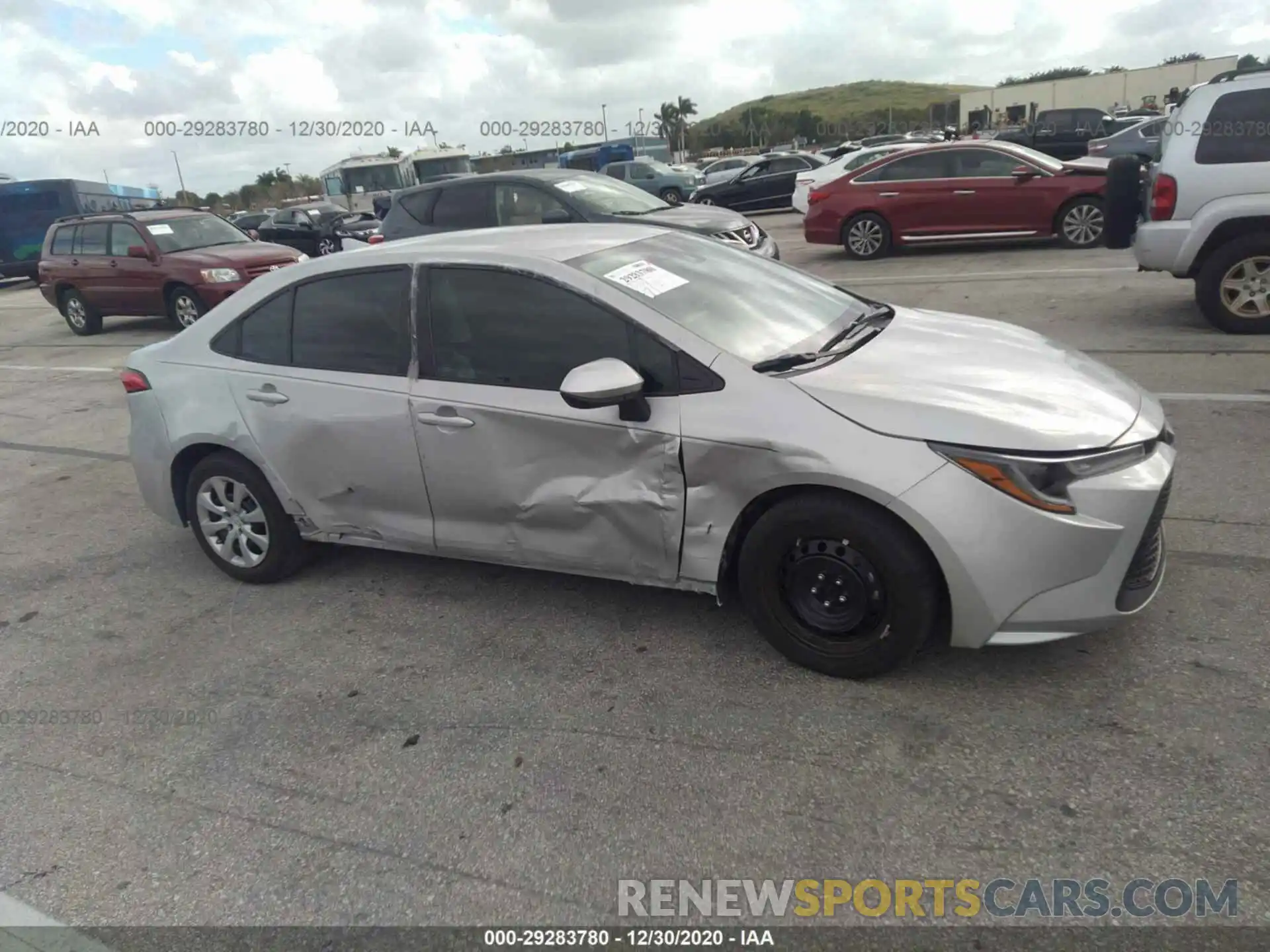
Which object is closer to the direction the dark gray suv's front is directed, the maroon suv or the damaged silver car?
the damaged silver car

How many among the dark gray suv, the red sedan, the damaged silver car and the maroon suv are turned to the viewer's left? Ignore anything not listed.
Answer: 0

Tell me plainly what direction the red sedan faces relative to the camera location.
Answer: facing to the right of the viewer

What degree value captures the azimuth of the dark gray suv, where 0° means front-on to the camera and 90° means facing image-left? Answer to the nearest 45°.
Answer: approximately 315°

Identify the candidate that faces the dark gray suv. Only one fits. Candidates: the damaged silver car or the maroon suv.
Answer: the maroon suv

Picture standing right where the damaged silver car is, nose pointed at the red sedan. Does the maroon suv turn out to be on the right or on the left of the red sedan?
left

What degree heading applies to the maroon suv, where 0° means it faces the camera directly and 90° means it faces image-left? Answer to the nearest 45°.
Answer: approximately 315°

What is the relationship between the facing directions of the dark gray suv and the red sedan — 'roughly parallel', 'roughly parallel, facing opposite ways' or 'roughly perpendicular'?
roughly parallel

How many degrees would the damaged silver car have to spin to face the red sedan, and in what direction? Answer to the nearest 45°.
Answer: approximately 90° to its left

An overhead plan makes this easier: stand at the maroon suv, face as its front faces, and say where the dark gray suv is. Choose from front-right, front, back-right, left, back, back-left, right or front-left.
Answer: front

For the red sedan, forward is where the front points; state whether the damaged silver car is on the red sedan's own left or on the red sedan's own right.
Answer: on the red sedan's own right

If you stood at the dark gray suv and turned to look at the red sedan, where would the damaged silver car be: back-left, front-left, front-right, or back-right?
back-right

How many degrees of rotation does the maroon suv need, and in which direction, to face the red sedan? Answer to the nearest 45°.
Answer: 0° — it already faces it

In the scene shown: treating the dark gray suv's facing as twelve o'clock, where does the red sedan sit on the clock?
The red sedan is roughly at 10 o'clock from the dark gray suv.

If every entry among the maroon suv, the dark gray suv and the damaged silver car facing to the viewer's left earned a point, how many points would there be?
0

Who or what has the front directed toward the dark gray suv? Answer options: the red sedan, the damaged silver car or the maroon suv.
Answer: the maroon suv

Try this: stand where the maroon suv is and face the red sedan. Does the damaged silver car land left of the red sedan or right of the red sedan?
right

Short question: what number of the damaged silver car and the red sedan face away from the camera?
0
